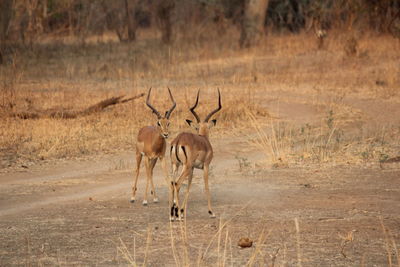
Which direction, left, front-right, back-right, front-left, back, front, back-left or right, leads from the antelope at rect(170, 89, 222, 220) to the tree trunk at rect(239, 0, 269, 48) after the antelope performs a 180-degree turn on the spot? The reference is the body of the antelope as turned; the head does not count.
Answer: back-right

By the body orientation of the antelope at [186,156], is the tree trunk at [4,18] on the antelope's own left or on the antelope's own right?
on the antelope's own left

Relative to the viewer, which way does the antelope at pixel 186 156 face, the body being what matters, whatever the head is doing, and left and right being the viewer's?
facing away from the viewer and to the right of the viewer

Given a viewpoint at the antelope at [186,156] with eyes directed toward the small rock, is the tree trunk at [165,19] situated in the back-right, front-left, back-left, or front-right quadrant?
back-left

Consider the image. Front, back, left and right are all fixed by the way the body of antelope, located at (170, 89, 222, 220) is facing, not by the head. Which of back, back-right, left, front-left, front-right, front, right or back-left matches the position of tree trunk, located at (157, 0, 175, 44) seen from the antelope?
front-left

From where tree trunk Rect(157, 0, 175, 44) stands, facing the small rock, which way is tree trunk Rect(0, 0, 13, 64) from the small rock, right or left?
right

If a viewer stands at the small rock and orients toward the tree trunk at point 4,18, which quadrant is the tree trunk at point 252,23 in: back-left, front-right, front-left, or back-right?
front-right
